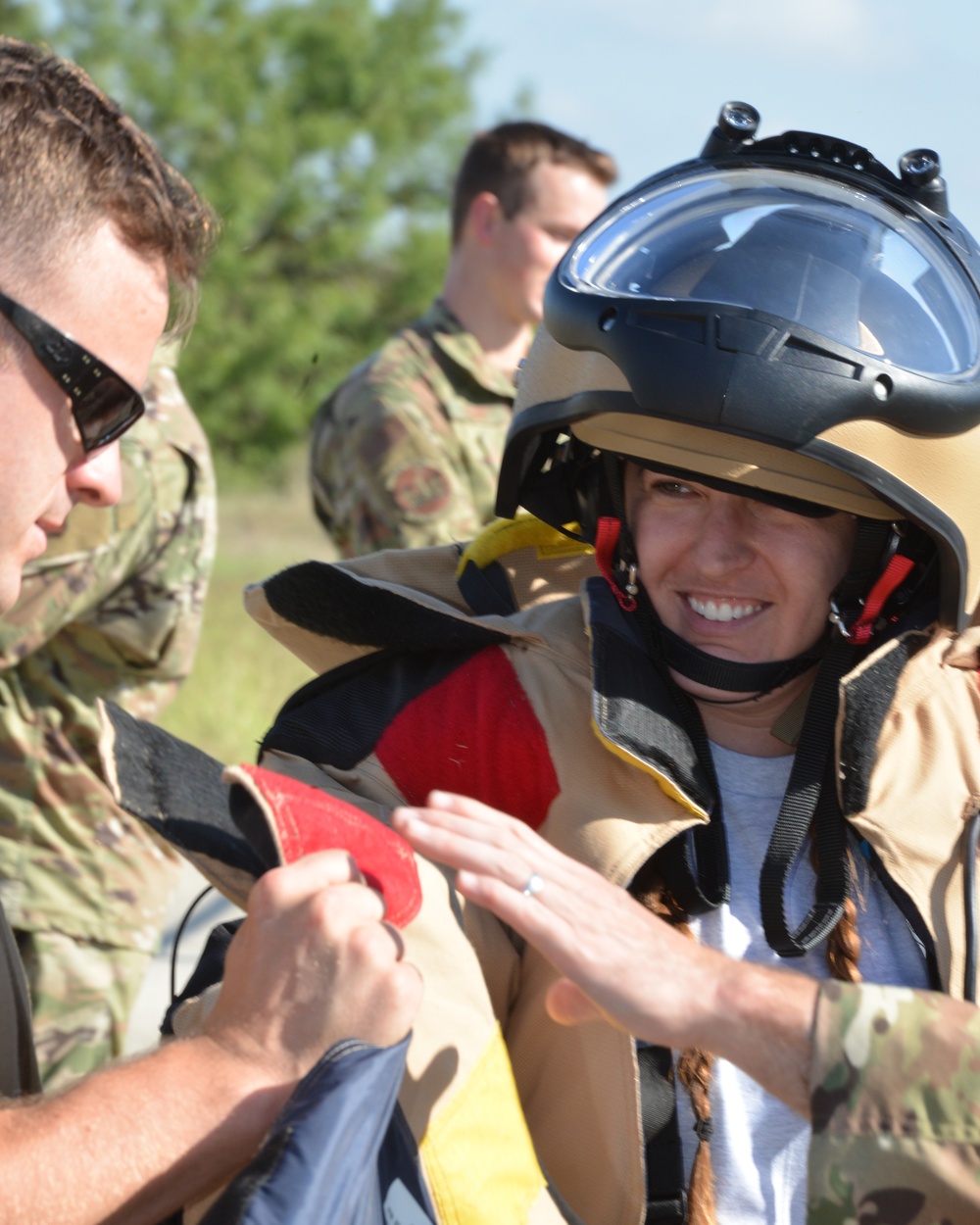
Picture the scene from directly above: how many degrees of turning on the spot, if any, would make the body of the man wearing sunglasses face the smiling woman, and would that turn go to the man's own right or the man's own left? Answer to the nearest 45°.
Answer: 0° — they already face them

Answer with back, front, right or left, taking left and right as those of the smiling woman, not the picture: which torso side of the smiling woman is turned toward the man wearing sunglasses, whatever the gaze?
right

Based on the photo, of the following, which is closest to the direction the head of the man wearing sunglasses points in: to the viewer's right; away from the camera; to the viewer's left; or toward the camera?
to the viewer's right

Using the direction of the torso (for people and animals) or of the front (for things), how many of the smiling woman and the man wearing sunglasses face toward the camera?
1

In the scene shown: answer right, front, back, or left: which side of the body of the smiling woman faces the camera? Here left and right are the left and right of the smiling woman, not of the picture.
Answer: front

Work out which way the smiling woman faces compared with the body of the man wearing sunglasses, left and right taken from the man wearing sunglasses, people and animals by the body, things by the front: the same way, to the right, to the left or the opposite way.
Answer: to the right

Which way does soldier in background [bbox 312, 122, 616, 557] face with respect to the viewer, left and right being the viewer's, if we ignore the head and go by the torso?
facing the viewer and to the right of the viewer

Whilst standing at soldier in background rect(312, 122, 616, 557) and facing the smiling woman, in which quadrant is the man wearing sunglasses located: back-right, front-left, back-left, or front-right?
front-right

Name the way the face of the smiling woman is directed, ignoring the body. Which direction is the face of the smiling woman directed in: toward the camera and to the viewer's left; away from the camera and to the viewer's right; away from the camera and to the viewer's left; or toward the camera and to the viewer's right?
toward the camera and to the viewer's left

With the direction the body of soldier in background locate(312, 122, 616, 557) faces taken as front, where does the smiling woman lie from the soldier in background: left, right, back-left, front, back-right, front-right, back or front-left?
front-right

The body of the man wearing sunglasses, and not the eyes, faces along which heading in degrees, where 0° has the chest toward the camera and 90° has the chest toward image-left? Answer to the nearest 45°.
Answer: approximately 270°

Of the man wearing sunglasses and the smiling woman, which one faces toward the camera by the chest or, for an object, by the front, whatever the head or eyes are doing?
the smiling woman

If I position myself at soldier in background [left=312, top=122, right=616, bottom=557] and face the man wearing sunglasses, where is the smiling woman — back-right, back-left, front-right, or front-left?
front-left

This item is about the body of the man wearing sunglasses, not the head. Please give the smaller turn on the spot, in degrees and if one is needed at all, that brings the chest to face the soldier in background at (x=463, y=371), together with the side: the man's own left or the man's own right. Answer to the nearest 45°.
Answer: approximately 90° to the man's own left
